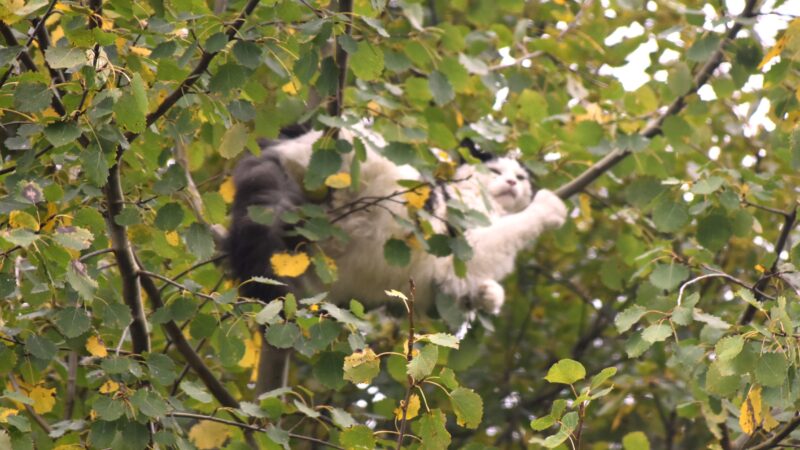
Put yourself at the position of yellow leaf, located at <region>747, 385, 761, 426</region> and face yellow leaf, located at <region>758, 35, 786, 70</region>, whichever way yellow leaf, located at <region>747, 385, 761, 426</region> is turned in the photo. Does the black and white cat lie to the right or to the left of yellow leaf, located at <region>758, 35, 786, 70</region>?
left

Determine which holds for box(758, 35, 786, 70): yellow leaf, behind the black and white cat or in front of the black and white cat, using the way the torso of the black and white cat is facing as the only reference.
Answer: in front

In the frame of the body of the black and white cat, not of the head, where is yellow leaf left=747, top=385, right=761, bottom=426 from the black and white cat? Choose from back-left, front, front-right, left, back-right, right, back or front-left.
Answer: front-right

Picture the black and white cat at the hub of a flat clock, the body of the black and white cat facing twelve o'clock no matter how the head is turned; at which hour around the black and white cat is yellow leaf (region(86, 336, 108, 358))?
The yellow leaf is roughly at 4 o'clock from the black and white cat.

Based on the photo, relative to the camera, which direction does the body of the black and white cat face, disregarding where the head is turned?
to the viewer's right
